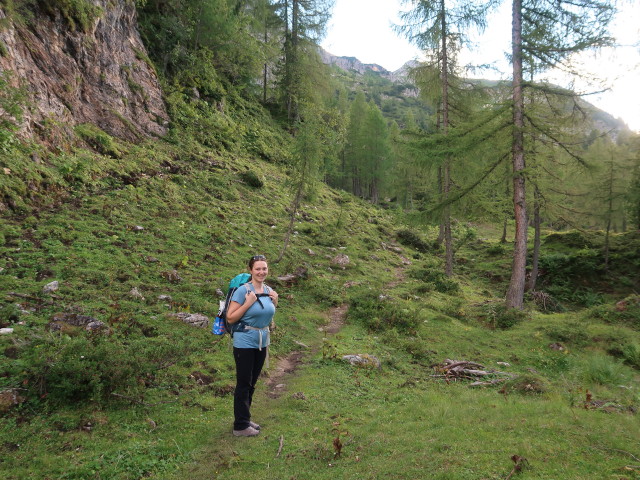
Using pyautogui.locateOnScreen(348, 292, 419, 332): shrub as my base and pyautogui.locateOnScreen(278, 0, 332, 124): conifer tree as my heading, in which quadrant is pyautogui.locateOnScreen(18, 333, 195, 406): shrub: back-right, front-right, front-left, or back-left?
back-left

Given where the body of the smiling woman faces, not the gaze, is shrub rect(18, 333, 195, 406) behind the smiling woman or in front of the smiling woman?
behind

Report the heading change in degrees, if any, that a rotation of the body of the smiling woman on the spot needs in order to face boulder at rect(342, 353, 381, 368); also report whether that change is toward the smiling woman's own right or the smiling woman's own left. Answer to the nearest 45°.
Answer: approximately 90° to the smiling woman's own left

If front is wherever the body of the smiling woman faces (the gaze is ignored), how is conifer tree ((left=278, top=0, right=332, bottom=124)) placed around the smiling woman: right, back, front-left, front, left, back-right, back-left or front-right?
back-left

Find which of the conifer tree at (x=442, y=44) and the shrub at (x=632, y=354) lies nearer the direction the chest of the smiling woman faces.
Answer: the shrub

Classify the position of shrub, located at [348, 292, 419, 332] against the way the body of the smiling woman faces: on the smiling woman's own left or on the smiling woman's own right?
on the smiling woman's own left

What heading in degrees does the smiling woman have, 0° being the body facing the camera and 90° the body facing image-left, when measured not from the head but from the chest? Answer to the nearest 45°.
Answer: approximately 315°

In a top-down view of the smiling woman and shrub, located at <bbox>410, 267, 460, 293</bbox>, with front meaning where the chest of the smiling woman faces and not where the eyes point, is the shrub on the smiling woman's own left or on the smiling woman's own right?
on the smiling woman's own left

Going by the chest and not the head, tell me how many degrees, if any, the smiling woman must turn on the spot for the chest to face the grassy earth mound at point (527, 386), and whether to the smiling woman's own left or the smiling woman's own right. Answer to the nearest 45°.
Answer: approximately 45° to the smiling woman's own left
